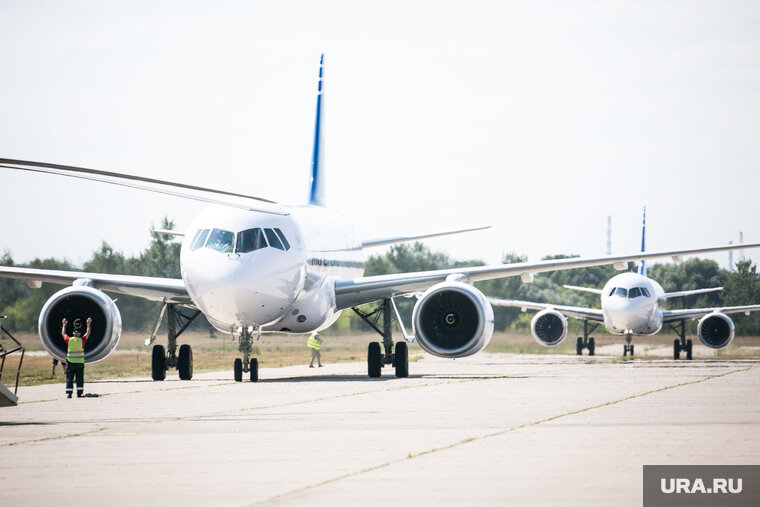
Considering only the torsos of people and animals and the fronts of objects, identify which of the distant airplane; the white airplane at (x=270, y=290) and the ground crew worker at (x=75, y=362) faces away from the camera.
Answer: the ground crew worker

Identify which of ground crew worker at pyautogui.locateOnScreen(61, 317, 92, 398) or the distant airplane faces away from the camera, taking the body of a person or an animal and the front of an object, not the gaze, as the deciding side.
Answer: the ground crew worker

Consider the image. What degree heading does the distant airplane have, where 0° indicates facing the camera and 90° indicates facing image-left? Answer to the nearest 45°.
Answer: approximately 0°

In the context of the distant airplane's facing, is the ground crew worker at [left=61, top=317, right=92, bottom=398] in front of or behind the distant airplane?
in front

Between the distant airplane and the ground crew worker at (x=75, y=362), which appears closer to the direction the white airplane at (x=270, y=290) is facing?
the ground crew worker

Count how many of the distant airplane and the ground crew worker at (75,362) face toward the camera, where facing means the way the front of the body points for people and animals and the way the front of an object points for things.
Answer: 1

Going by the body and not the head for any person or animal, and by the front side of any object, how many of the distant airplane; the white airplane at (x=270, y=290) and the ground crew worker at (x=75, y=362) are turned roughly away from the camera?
1

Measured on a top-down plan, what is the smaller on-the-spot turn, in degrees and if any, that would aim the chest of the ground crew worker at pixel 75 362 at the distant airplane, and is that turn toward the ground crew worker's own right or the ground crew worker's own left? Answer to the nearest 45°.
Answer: approximately 45° to the ground crew worker's own right

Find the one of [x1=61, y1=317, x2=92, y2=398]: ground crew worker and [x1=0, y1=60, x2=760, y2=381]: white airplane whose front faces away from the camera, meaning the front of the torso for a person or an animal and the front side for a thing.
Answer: the ground crew worker

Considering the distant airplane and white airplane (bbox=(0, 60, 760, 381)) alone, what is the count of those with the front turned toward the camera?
2

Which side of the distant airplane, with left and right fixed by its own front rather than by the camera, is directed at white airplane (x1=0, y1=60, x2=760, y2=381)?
front

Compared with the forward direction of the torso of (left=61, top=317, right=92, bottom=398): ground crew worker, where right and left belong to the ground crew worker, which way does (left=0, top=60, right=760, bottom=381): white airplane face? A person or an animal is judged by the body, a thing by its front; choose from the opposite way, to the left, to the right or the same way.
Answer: the opposite way

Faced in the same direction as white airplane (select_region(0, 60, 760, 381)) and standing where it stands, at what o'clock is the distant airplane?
The distant airplane is roughly at 7 o'clock from the white airplane.

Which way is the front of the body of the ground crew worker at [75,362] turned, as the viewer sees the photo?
away from the camera
